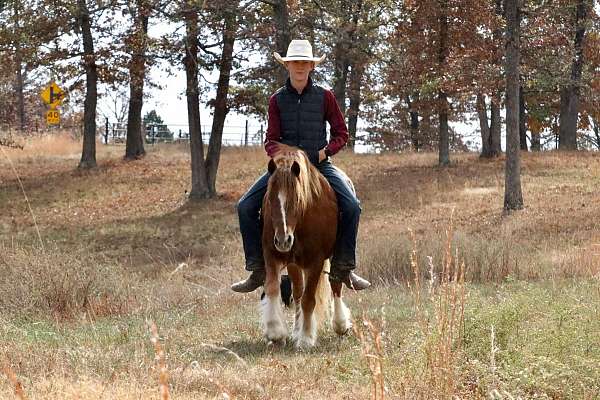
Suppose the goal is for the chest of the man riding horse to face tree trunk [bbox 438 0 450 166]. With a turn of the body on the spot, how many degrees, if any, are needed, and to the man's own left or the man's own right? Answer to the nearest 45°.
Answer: approximately 180°

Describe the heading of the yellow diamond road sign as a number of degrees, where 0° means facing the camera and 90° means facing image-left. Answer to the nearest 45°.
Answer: approximately 0°

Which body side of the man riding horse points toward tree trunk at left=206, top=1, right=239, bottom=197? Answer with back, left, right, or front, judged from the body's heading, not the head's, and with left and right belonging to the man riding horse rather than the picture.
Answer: back

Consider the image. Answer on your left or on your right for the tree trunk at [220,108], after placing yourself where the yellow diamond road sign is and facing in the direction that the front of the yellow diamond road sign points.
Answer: on your left

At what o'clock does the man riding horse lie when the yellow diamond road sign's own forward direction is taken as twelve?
The man riding horse is roughly at 12 o'clock from the yellow diamond road sign.

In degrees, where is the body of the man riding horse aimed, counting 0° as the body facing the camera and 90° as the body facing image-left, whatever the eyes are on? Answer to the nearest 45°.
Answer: approximately 0°

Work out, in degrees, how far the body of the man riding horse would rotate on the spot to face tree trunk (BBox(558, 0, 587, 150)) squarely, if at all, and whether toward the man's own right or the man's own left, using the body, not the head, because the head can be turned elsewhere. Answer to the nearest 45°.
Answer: approximately 180°

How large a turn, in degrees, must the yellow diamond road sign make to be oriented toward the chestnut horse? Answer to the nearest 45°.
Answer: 0° — it already faces it

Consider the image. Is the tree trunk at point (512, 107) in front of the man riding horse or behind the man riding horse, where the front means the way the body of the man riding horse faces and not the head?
behind

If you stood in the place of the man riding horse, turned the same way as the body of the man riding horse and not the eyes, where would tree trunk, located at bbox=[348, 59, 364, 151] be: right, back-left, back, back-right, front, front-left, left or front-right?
back

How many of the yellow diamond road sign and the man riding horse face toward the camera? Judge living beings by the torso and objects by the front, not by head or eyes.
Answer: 2

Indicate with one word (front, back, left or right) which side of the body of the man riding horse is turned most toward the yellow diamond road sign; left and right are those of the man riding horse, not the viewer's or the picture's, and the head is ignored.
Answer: back

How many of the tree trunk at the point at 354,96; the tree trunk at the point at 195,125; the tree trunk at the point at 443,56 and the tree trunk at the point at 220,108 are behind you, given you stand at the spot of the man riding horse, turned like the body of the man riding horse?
4

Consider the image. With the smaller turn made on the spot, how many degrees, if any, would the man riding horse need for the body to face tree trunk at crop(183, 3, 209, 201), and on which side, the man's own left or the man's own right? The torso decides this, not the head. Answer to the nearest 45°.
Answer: approximately 180°
